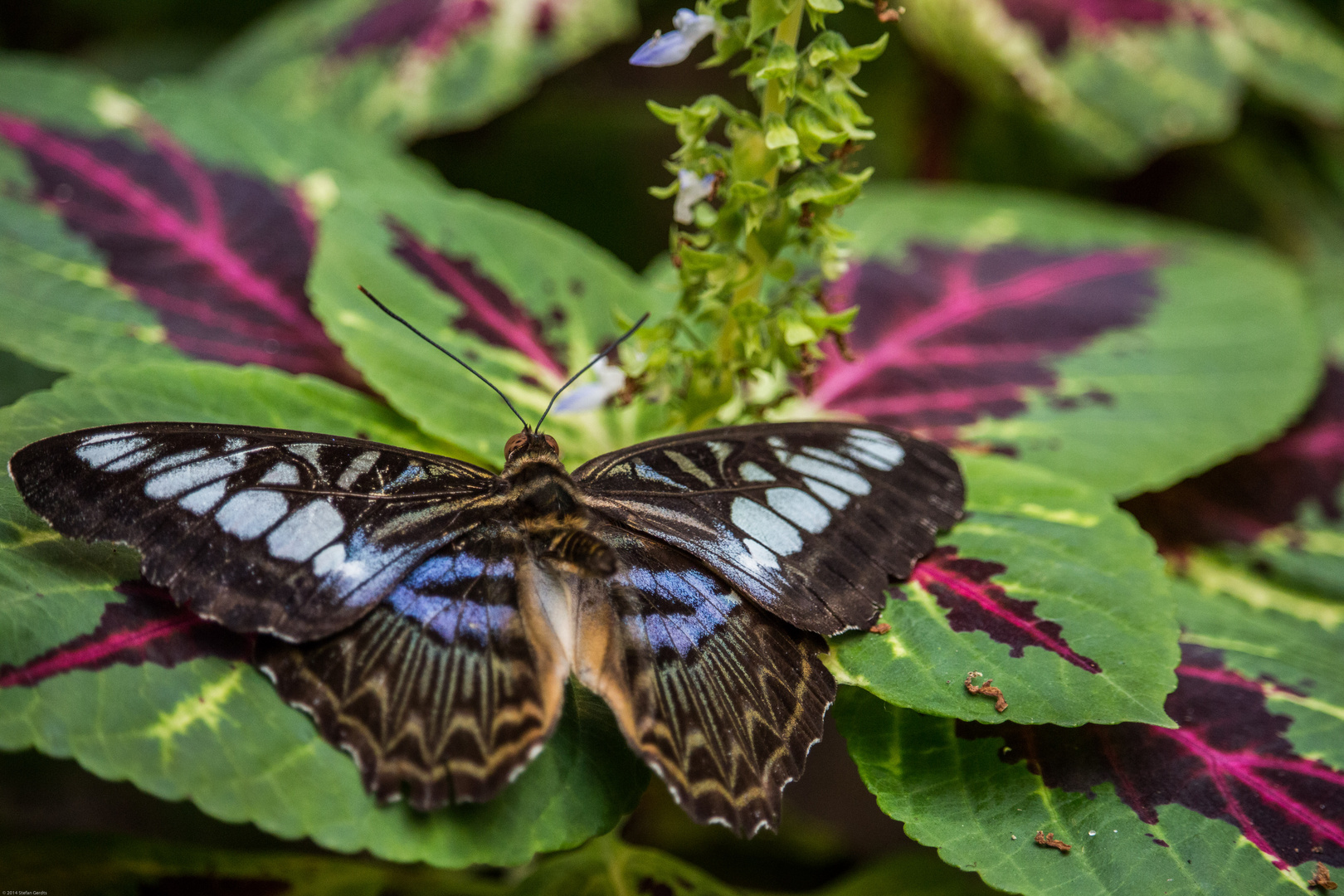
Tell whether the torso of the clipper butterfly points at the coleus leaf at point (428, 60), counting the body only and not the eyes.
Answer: yes

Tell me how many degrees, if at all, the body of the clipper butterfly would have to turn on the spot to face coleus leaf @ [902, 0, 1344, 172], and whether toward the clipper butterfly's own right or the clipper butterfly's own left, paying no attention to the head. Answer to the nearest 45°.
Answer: approximately 45° to the clipper butterfly's own right

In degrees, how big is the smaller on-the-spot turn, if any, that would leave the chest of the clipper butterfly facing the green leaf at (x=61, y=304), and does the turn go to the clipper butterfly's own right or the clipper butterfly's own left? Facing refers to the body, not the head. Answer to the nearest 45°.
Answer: approximately 45° to the clipper butterfly's own left

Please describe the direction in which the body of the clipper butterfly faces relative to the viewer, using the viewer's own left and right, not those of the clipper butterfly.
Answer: facing away from the viewer
